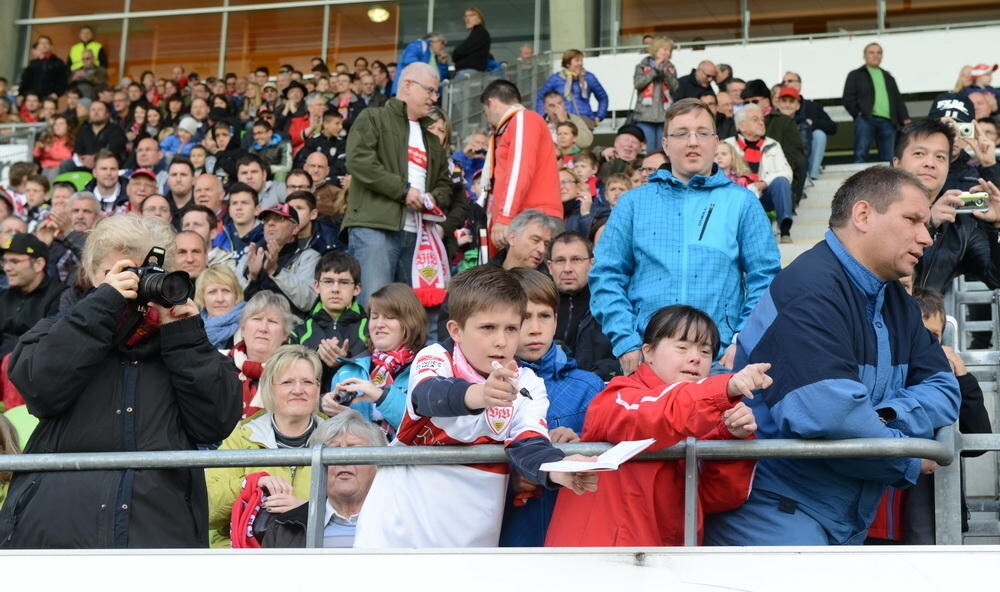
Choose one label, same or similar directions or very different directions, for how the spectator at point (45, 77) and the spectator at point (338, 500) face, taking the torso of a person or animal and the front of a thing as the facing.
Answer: same or similar directions

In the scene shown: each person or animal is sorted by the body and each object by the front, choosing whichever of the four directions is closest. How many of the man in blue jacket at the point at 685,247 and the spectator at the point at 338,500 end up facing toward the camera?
2

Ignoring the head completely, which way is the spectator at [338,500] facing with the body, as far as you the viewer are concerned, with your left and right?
facing the viewer

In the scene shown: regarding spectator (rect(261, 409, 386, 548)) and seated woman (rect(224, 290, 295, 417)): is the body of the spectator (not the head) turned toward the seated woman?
no

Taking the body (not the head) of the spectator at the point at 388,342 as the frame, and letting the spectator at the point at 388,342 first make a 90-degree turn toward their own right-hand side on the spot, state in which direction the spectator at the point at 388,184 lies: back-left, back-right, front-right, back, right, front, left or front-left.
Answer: front-right

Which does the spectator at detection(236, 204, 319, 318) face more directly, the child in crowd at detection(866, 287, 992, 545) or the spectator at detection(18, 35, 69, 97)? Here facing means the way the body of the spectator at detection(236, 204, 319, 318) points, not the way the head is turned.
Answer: the child in crowd

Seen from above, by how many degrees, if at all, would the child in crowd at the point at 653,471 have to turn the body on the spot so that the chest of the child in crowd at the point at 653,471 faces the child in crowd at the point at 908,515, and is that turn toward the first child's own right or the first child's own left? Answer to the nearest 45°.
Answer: approximately 90° to the first child's own left

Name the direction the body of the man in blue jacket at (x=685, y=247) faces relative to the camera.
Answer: toward the camera

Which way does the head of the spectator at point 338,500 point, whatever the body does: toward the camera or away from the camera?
toward the camera

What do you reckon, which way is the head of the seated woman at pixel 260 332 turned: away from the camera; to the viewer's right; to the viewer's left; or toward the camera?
toward the camera

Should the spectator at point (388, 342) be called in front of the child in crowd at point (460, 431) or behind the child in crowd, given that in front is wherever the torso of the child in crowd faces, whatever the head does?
behind

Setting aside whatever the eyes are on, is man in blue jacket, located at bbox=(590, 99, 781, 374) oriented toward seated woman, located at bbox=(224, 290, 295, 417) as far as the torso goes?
no

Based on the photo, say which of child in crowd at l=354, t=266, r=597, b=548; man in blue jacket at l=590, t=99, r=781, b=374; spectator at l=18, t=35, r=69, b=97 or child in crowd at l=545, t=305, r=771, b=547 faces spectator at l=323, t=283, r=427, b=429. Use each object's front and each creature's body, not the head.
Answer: spectator at l=18, t=35, r=69, b=97

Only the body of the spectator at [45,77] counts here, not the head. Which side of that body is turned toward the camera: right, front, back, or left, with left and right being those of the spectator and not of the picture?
front

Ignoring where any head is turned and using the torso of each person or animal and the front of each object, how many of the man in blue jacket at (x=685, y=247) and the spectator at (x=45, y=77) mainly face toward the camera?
2

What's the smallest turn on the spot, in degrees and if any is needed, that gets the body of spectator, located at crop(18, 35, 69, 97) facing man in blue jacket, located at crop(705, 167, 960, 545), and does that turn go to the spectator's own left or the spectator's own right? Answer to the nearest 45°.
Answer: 0° — they already face them
